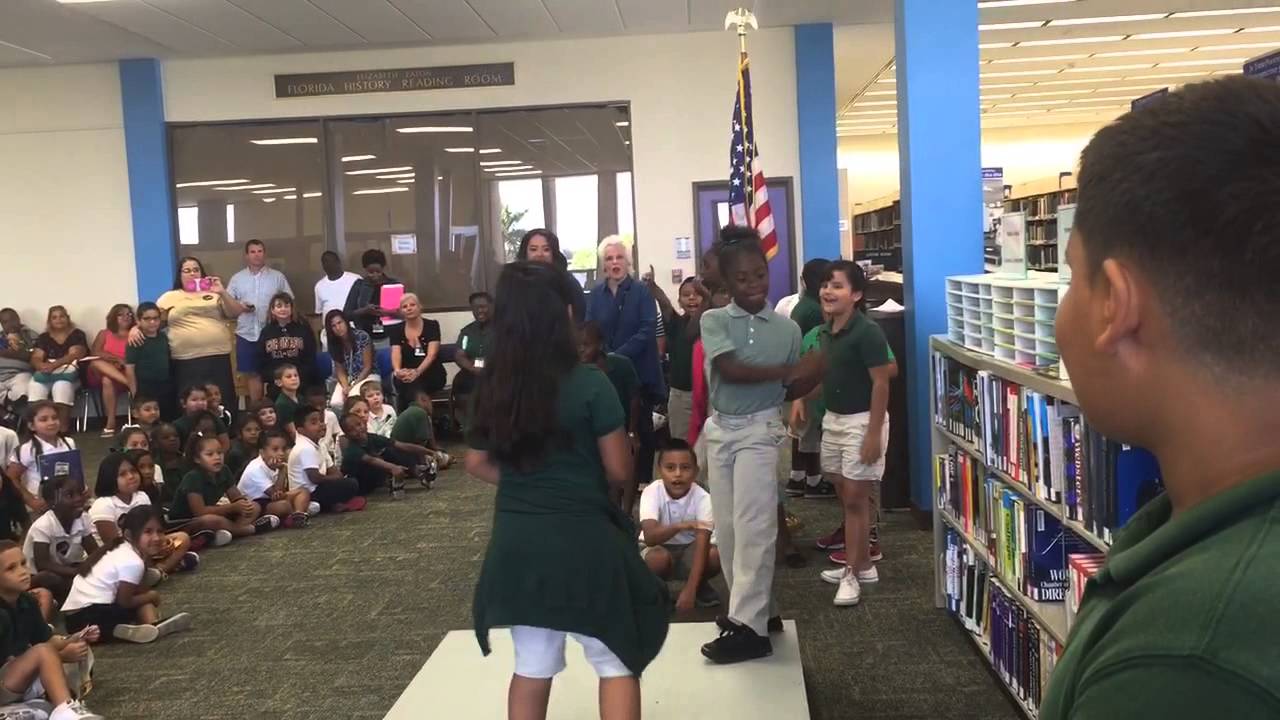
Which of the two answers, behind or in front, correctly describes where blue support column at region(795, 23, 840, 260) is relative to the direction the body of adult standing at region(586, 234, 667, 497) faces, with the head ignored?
behind

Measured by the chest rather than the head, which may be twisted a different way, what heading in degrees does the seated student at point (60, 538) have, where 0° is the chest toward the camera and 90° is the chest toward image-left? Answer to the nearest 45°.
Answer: approximately 315°

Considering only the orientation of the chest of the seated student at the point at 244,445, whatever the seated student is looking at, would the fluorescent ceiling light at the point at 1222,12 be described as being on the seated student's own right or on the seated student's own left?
on the seated student's own left

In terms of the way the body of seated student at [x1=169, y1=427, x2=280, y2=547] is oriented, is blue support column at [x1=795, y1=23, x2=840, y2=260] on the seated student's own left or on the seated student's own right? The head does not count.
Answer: on the seated student's own left

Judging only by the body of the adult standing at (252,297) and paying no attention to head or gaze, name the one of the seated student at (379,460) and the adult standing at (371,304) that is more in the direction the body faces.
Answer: the seated student

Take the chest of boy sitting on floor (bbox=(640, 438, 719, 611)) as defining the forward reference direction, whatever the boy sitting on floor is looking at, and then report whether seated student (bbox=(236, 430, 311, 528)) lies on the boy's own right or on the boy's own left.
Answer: on the boy's own right

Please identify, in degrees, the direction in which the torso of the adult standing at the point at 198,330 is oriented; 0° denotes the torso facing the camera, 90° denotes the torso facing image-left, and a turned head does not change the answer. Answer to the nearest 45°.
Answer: approximately 0°

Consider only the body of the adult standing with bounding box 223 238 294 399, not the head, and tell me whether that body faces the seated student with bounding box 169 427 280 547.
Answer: yes

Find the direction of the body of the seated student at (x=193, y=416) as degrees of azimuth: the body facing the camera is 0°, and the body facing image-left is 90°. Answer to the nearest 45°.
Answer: approximately 315°
